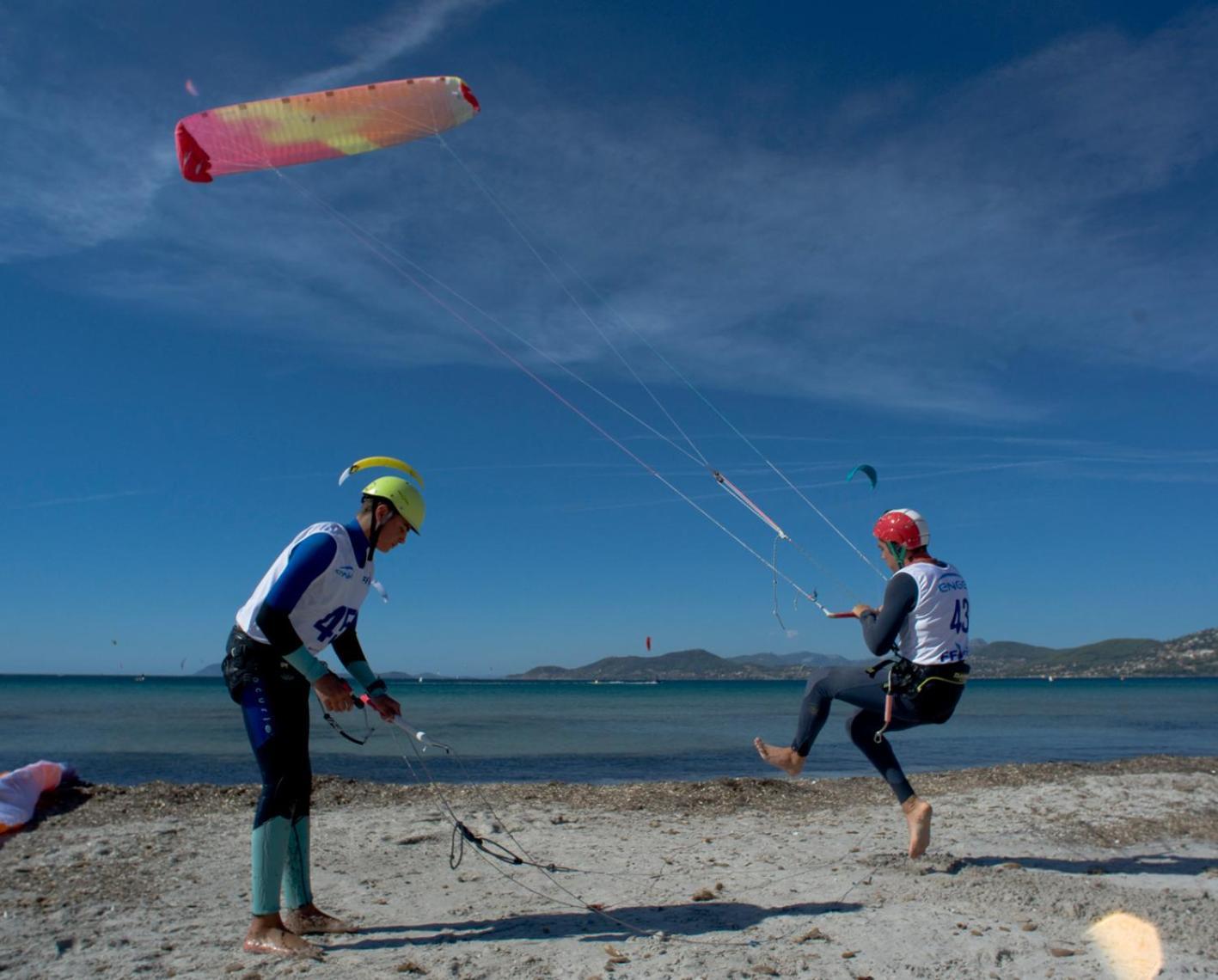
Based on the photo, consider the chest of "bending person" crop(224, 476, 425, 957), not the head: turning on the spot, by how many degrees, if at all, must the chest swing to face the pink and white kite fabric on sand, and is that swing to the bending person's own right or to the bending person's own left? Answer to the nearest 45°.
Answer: approximately 180°

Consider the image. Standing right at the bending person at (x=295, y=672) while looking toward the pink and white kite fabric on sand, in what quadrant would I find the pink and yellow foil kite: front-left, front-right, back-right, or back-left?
front-right

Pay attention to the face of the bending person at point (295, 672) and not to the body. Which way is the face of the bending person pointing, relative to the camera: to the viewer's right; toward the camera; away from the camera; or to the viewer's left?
to the viewer's right

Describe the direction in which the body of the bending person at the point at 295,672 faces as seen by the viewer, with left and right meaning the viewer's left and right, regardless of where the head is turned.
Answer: facing the viewer and to the right of the viewer
